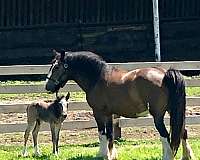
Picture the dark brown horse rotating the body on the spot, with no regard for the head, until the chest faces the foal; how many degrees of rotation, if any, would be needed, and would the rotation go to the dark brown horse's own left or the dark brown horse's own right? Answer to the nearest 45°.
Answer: approximately 45° to the dark brown horse's own right

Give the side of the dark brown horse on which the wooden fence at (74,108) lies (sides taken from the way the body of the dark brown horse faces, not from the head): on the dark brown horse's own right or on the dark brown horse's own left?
on the dark brown horse's own right

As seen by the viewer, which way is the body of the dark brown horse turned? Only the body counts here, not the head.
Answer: to the viewer's left

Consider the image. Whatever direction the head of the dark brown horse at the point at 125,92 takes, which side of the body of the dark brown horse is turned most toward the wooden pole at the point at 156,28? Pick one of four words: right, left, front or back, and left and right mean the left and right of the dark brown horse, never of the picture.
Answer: right

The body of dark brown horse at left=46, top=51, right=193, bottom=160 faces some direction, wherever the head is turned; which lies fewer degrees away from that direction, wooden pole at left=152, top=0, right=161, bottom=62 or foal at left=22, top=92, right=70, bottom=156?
the foal
